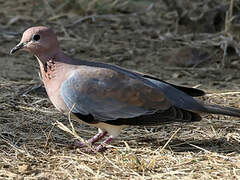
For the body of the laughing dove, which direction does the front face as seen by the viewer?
to the viewer's left
